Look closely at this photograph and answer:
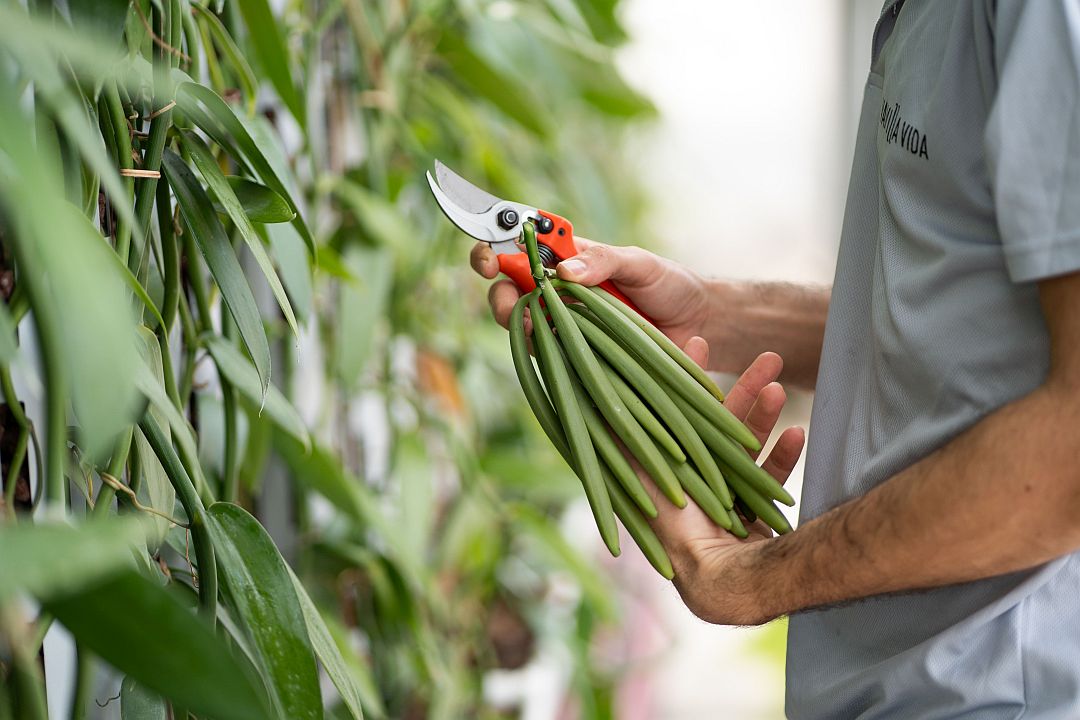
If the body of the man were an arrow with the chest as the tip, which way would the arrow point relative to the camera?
to the viewer's left
